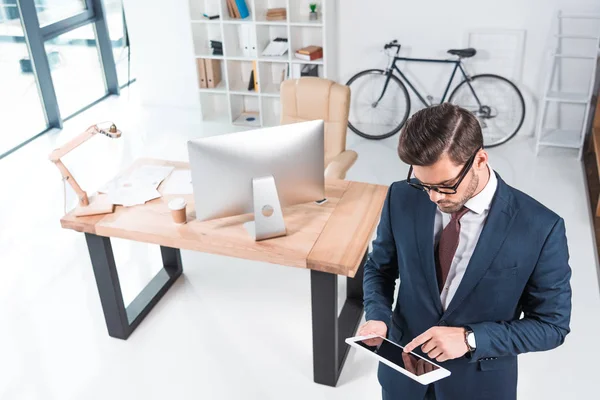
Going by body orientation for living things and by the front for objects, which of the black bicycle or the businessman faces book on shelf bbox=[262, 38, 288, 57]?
the black bicycle

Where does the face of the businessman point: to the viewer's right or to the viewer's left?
to the viewer's left

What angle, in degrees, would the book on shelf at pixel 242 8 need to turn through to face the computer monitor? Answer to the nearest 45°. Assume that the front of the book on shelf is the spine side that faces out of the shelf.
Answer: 0° — it already faces it

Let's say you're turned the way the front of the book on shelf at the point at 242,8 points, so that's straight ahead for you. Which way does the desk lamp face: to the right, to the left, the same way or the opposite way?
to the left

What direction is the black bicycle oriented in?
to the viewer's left

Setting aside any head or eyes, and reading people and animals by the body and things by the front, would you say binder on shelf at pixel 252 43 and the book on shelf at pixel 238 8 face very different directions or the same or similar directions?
same or similar directions

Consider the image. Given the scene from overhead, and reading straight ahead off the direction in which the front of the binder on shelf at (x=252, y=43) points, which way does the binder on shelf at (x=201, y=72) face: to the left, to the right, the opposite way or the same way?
the same way

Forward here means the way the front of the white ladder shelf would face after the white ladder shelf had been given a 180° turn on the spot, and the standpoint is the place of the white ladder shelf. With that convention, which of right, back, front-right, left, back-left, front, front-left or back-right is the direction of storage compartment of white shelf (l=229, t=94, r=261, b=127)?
back-left

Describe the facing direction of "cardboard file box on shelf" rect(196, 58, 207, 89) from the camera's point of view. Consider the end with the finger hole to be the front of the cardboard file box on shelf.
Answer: facing the viewer

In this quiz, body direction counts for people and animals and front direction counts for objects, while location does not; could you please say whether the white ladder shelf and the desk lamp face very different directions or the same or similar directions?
very different directions

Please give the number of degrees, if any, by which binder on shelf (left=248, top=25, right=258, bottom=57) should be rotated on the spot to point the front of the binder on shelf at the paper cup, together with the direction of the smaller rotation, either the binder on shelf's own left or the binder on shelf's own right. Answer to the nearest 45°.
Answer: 0° — it already faces it

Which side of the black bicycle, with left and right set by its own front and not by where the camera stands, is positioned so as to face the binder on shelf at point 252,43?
front
